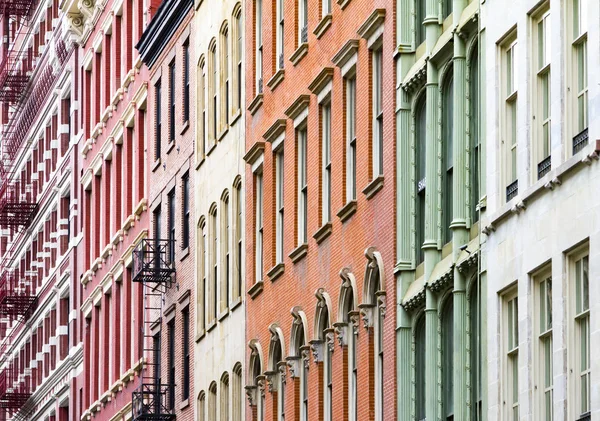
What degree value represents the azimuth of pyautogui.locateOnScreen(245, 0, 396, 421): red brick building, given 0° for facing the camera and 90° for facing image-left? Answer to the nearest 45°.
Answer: approximately 45°
